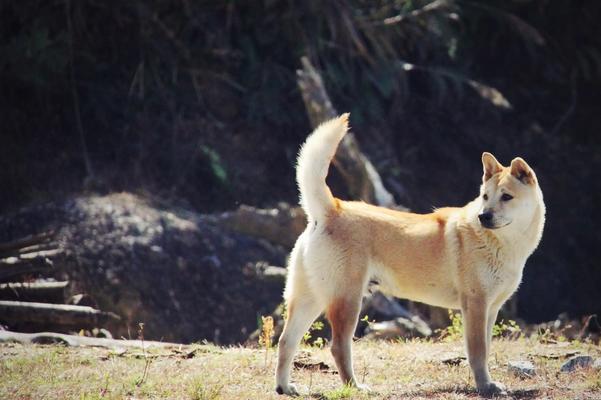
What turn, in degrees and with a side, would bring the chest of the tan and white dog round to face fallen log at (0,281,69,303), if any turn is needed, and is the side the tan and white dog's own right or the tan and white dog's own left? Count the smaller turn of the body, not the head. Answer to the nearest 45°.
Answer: approximately 135° to the tan and white dog's own left

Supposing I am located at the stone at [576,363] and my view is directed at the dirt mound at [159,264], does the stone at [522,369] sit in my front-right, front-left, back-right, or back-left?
front-left

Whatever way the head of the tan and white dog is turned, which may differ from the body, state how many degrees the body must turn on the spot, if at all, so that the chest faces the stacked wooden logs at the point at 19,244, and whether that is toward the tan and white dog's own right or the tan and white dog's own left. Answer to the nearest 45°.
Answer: approximately 135° to the tan and white dog's own left

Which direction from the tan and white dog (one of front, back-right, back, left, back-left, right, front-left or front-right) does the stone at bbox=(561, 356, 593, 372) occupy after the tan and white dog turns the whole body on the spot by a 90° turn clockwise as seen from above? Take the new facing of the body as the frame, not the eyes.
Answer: left

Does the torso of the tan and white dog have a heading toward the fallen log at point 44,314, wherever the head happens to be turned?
no

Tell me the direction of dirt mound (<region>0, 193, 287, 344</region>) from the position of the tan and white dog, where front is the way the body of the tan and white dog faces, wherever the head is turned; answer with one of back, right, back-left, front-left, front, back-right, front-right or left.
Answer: back-left

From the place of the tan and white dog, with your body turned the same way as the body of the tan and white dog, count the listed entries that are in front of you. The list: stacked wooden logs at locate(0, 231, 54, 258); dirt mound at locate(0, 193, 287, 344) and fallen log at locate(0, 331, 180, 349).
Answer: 0

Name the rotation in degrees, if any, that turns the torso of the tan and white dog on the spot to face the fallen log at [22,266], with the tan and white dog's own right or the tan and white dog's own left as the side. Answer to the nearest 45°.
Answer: approximately 135° to the tan and white dog's own left

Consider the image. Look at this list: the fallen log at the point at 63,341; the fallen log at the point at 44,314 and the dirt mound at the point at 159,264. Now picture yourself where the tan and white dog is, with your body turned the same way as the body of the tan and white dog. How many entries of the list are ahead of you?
0

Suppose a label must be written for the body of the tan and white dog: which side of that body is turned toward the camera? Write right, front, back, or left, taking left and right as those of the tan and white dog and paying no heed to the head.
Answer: right

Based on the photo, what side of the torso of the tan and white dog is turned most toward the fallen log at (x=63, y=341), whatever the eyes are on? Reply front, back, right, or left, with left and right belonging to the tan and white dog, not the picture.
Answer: back
